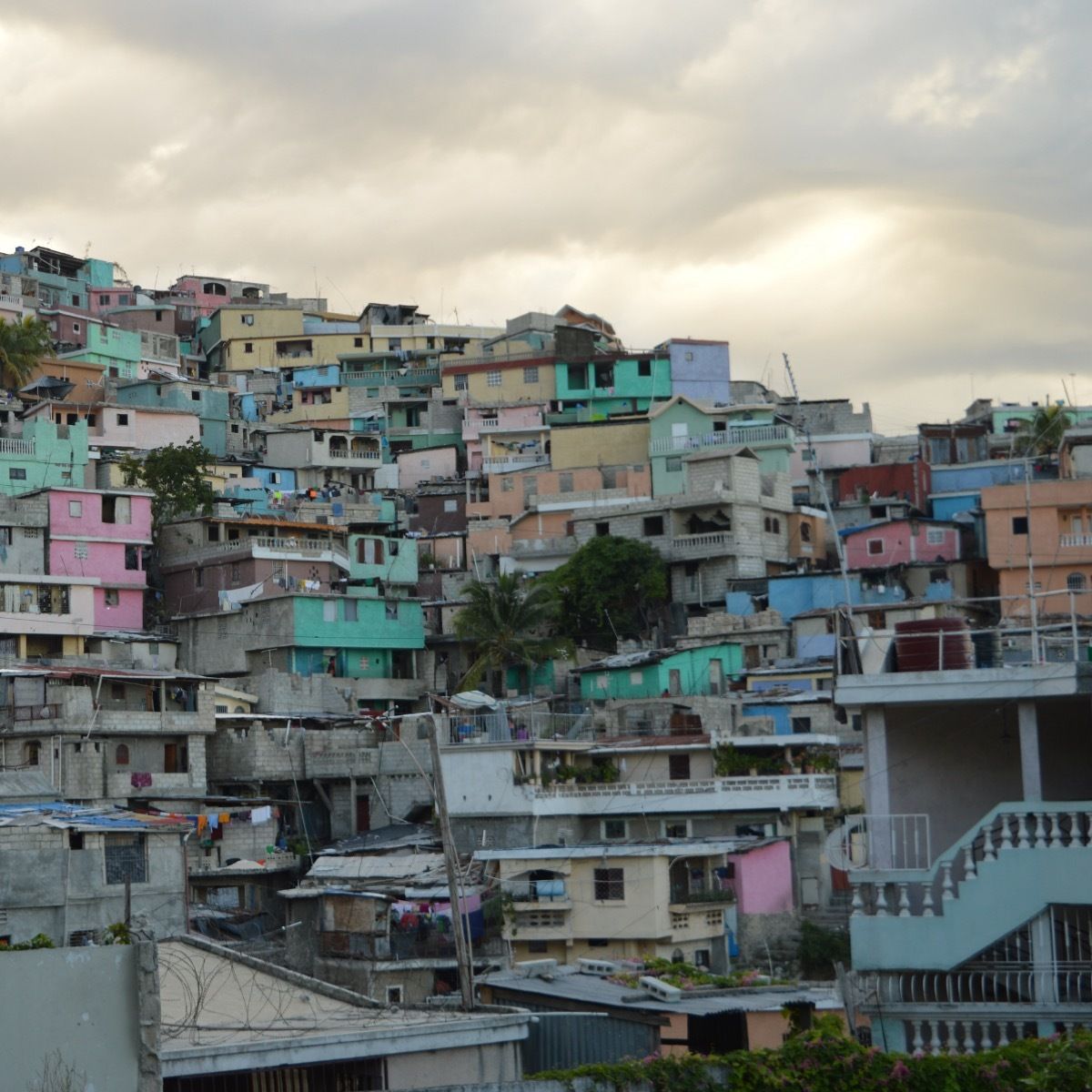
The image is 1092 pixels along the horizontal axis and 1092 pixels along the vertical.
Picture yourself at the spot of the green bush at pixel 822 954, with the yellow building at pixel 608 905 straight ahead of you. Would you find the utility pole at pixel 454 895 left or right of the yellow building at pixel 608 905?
left

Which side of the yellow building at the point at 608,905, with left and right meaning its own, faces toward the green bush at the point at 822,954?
left

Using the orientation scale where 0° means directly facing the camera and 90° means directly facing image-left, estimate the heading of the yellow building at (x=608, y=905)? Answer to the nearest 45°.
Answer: approximately 0°
